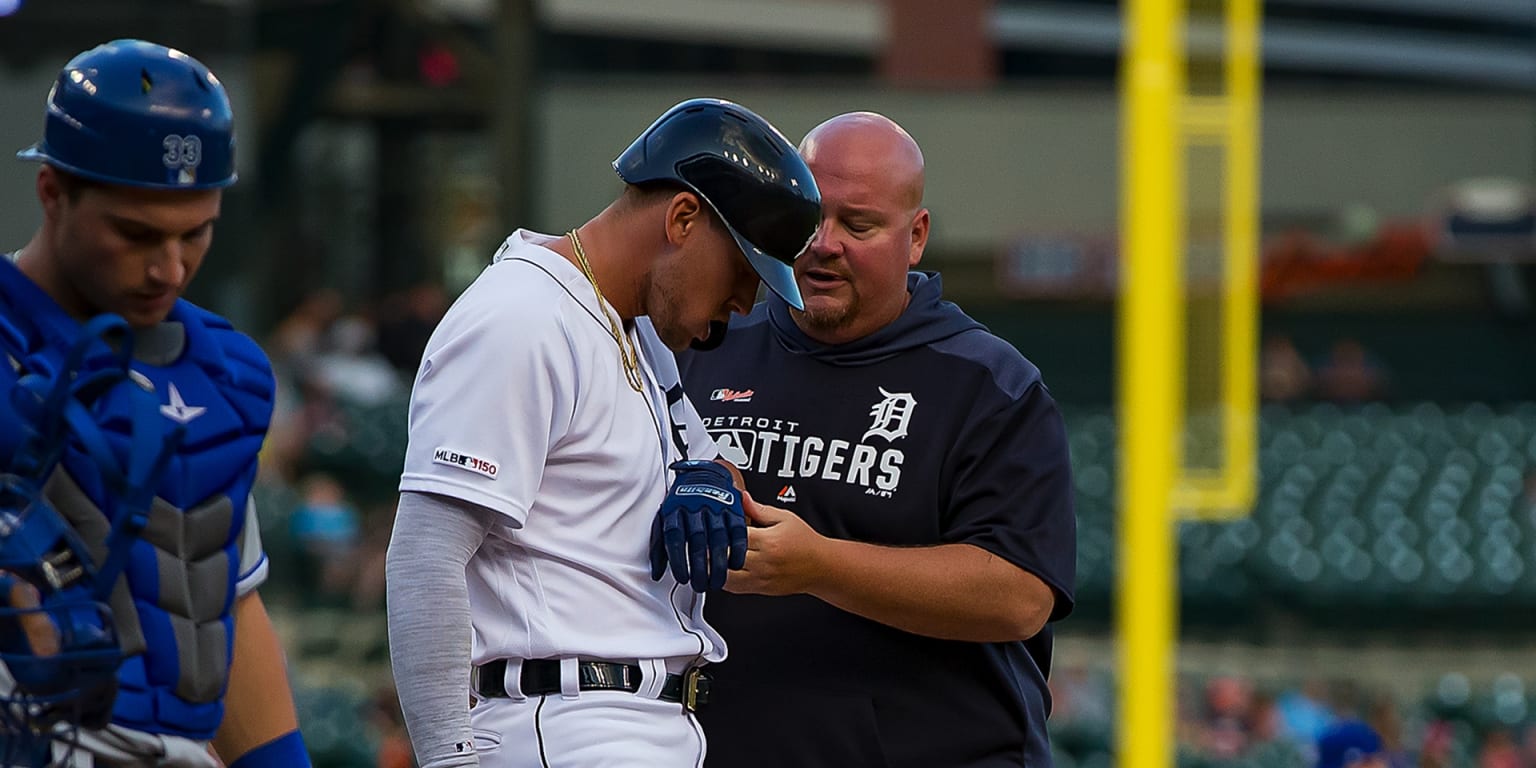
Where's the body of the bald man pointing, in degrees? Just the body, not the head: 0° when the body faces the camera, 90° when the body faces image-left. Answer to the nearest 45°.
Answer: approximately 45°

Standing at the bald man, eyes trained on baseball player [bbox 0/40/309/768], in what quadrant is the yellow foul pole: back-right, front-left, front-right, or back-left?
back-right

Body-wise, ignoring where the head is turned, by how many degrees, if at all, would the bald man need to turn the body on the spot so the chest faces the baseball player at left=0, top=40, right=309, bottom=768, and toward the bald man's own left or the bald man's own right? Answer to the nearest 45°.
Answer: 0° — they already face them

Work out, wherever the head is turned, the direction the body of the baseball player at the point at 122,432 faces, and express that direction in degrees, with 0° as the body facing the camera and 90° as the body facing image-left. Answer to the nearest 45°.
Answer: approximately 315°

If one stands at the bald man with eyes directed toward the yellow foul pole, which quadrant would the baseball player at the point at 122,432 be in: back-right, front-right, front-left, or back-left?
back-left

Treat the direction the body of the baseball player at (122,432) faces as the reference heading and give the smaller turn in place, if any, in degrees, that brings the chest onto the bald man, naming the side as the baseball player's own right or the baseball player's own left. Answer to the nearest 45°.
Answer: approximately 90° to the baseball player's own left

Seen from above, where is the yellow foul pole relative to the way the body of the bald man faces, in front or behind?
behind
